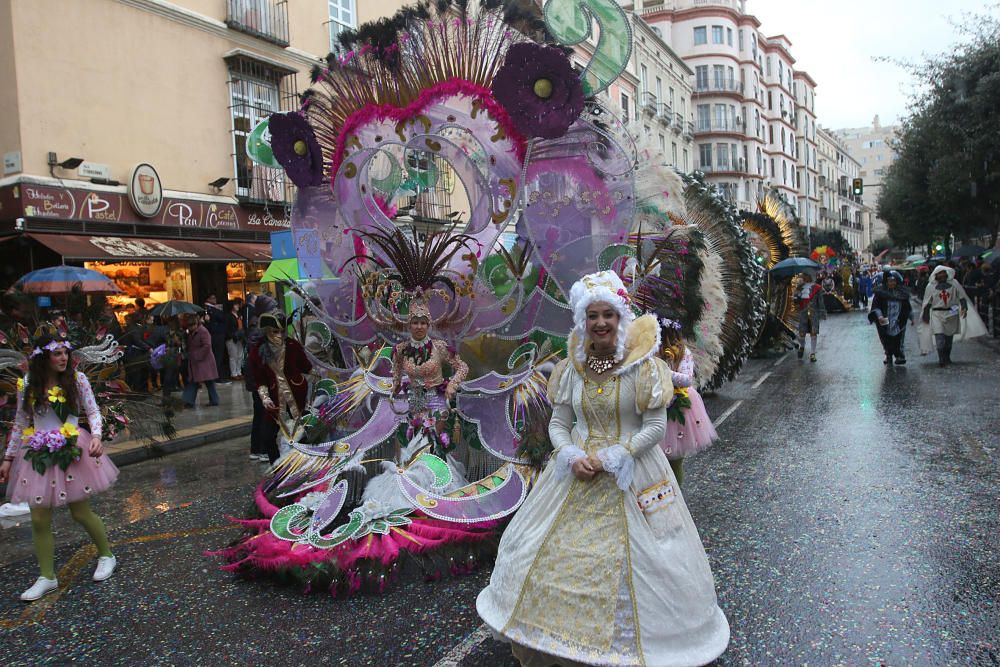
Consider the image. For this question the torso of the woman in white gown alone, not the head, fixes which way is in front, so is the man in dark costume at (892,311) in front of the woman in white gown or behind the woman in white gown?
behind

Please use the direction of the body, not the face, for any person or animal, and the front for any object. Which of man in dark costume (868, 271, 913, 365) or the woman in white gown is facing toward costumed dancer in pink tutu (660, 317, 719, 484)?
the man in dark costume

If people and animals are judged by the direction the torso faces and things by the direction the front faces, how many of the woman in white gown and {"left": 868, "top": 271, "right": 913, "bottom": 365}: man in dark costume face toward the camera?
2

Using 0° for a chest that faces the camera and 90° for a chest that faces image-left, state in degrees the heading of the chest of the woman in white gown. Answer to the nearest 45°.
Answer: approximately 0°

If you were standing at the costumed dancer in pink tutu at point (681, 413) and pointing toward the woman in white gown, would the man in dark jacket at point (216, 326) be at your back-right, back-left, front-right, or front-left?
back-right

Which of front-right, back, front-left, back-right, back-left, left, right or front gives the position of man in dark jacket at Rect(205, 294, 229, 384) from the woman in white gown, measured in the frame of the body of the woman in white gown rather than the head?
back-right
